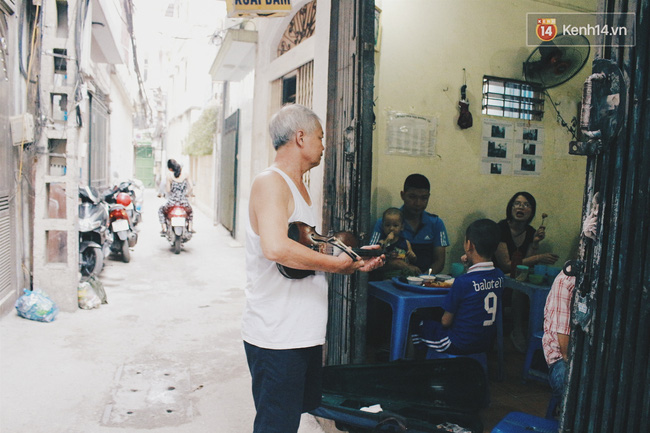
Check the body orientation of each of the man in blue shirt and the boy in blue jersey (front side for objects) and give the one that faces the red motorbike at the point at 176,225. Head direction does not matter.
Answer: the boy in blue jersey

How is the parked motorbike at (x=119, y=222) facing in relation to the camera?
away from the camera

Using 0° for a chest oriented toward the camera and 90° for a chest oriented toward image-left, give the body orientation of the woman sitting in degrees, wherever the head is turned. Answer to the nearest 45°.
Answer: approximately 0°

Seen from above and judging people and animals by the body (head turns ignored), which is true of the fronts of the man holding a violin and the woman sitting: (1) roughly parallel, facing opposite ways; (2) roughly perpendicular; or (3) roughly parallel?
roughly perpendicular

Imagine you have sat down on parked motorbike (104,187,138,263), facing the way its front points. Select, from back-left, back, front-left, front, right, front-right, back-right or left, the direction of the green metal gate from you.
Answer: front

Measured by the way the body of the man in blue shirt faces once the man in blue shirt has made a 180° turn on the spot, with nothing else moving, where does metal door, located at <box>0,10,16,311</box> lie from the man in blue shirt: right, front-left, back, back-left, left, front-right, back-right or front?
left

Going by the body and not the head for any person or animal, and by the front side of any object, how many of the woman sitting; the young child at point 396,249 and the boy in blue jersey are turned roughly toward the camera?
2

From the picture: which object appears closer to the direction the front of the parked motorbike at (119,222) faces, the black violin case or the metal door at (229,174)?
the metal door

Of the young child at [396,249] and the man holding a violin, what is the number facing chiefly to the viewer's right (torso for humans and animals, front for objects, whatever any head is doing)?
1

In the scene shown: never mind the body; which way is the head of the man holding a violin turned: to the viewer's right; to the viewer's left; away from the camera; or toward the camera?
to the viewer's right
